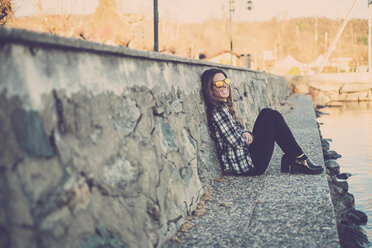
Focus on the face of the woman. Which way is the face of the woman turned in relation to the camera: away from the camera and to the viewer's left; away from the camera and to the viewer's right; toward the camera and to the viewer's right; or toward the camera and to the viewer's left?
toward the camera and to the viewer's right

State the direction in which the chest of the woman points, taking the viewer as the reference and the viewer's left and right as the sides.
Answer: facing to the right of the viewer

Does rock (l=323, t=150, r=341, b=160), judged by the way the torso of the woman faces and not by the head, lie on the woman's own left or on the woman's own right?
on the woman's own left

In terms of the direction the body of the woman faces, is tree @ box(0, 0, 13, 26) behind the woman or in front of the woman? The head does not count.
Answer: behind

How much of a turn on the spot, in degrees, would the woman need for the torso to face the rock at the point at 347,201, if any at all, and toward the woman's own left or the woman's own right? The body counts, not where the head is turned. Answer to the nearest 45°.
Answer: approximately 45° to the woman's own right

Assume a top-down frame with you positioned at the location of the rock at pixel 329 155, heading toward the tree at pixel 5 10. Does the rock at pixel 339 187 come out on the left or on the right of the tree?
left

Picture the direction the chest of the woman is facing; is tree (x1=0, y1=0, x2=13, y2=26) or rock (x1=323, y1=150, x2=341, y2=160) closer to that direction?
the rock

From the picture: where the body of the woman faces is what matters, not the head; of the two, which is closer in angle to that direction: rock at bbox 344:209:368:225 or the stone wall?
the rock

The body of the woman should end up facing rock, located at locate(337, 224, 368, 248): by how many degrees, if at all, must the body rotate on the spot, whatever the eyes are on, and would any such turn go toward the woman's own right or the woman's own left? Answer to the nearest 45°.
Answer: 0° — they already face it
